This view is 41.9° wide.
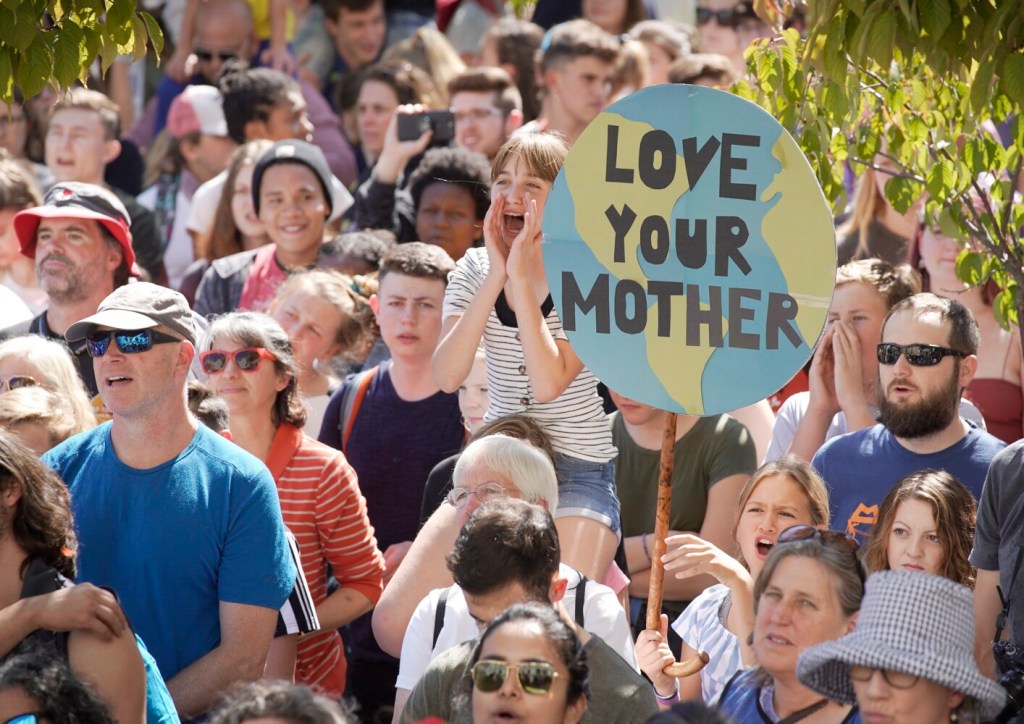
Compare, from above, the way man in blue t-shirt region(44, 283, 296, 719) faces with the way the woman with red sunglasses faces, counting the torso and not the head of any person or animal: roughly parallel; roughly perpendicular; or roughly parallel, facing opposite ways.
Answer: roughly parallel

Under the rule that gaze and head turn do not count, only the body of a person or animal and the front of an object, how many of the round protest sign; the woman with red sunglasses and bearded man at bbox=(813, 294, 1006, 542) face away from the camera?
0

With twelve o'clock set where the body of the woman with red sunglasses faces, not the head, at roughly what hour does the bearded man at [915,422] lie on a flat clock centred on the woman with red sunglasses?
The bearded man is roughly at 8 o'clock from the woman with red sunglasses.

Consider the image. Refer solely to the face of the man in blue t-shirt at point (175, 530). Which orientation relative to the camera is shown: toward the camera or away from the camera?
toward the camera

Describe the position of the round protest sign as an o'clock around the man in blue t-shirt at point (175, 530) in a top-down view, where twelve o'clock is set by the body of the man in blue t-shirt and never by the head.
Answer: The round protest sign is roughly at 8 o'clock from the man in blue t-shirt.

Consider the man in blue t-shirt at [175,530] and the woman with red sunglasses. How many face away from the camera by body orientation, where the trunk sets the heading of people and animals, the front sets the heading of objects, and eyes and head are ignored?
0

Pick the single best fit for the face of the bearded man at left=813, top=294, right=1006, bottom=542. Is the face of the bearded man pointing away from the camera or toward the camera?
toward the camera

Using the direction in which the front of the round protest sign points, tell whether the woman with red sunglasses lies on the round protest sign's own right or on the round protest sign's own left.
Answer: on the round protest sign's own right

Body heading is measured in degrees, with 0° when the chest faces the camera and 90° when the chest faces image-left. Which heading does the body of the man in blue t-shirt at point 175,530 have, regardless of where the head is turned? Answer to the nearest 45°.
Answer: approximately 45°

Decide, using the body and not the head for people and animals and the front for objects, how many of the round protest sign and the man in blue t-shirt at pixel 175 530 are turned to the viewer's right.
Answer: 0

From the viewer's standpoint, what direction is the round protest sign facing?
toward the camera

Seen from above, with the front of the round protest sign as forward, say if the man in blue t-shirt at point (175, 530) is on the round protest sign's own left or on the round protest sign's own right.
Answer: on the round protest sign's own right

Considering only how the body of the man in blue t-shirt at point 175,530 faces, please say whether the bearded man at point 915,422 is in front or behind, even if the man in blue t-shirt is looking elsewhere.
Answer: behind
